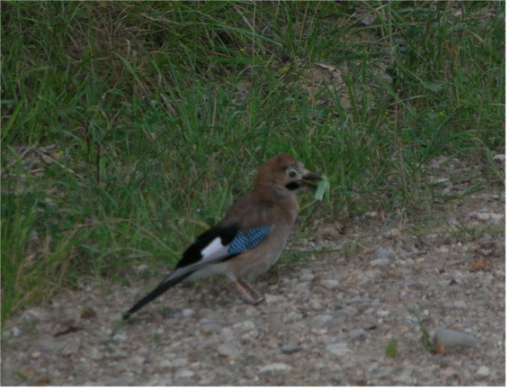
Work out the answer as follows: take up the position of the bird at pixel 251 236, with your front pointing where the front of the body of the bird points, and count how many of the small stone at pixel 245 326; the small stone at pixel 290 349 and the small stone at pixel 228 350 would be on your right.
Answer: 3

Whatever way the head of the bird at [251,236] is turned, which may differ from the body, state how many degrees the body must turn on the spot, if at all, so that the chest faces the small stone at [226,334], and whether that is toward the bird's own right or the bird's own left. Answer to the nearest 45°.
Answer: approximately 90° to the bird's own right

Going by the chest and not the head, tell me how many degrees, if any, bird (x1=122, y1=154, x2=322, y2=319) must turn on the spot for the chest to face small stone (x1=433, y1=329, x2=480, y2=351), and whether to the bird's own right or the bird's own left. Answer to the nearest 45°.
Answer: approximately 45° to the bird's own right

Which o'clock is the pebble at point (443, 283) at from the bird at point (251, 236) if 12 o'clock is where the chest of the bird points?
The pebble is roughly at 12 o'clock from the bird.

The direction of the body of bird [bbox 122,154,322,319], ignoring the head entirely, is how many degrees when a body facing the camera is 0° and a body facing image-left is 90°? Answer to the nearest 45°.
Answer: approximately 270°

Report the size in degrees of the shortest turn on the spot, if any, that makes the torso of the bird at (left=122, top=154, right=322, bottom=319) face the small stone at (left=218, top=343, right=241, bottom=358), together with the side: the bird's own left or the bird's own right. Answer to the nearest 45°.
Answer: approximately 90° to the bird's own right

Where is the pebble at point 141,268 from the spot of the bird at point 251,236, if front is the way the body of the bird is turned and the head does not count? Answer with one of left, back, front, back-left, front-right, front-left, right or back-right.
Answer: back

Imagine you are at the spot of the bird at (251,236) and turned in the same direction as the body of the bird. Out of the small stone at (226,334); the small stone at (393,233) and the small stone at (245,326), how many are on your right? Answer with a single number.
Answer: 2
